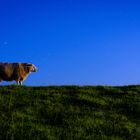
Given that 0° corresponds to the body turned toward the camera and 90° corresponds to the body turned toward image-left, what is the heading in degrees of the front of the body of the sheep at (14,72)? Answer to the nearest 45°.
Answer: approximately 270°
